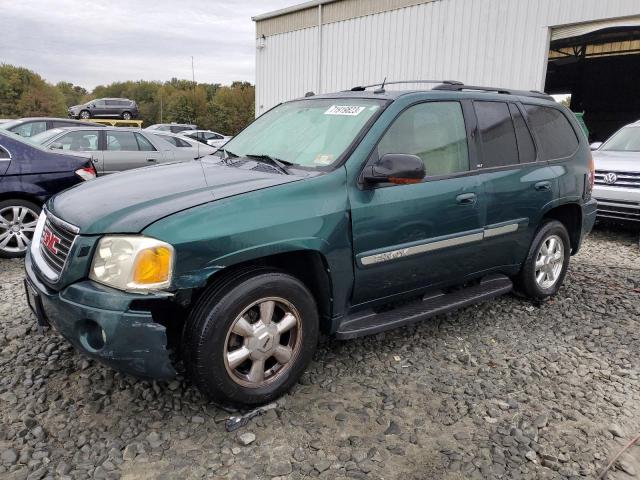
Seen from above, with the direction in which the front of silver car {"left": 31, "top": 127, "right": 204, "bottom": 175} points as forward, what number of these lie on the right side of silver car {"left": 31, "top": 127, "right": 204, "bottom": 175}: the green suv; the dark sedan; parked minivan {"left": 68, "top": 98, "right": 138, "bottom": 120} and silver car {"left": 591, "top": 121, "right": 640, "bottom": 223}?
1

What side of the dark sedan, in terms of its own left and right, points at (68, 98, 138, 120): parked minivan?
right

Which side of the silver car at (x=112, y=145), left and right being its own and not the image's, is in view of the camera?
left

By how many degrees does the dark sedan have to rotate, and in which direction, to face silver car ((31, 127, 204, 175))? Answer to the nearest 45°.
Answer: approximately 90° to its right

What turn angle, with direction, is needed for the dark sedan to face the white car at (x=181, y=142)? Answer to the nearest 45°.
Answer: approximately 135° to its right

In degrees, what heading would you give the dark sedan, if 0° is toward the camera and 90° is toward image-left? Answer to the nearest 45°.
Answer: approximately 90°

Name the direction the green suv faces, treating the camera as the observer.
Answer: facing the viewer and to the left of the viewer

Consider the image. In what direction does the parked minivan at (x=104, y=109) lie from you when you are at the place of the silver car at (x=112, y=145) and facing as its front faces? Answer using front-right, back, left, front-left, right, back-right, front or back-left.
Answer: right

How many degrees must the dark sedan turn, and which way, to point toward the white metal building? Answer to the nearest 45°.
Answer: approximately 135° to its right

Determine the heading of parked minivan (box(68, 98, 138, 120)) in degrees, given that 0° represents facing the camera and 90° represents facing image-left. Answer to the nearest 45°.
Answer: approximately 90°
